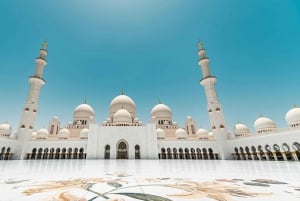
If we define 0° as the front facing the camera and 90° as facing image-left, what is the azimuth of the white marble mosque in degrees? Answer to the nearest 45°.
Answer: approximately 0°
